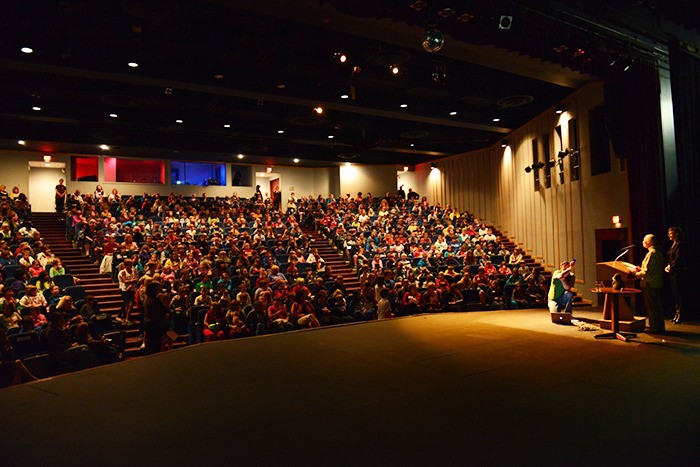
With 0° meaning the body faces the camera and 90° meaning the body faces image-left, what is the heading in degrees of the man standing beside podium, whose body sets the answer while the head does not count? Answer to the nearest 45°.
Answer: approximately 90°

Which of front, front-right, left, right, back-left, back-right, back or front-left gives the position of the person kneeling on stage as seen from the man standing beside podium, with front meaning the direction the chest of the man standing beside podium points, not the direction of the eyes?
front-right
